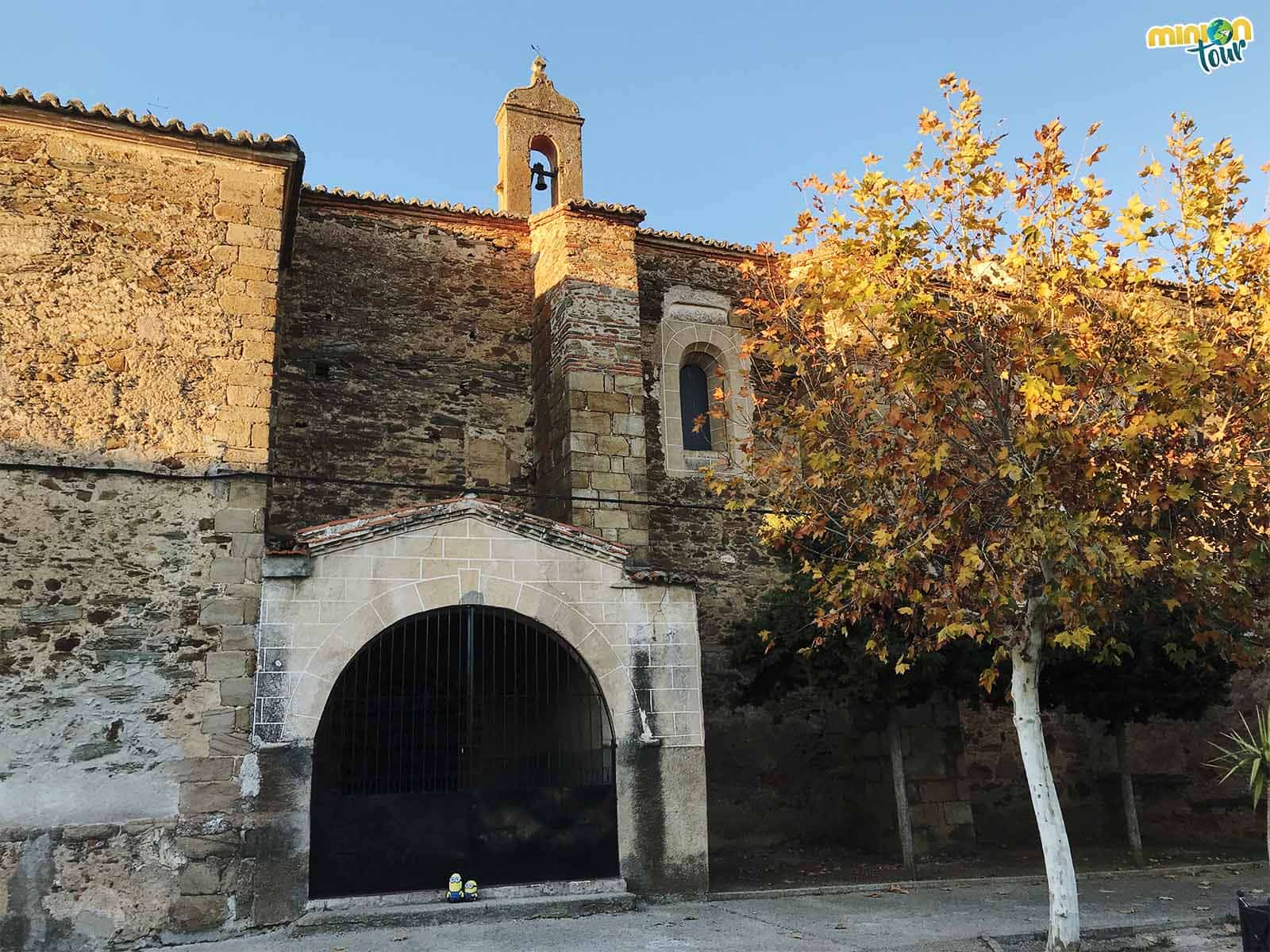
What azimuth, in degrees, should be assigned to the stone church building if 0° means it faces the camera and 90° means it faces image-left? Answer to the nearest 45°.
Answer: approximately 0°

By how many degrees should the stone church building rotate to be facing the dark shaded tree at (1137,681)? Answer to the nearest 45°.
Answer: approximately 90° to its left

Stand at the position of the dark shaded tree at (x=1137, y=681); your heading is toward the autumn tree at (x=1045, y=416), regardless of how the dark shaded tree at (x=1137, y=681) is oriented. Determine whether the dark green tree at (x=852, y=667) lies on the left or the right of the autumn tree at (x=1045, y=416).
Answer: right
